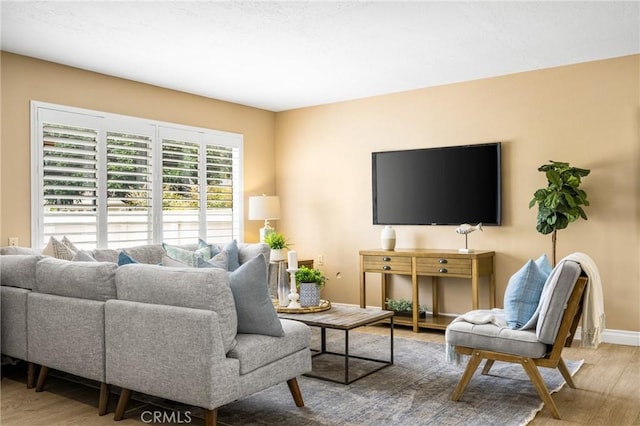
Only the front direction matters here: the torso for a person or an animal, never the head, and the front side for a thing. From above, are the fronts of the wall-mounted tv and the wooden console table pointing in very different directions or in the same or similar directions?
same or similar directions

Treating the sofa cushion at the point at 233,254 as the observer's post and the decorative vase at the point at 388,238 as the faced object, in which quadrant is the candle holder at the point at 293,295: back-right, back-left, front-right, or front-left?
front-right

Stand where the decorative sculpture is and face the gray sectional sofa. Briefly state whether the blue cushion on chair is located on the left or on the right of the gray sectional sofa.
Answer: left

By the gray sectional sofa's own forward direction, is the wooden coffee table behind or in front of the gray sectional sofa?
in front

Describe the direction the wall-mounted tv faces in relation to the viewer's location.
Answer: facing the viewer and to the left of the viewer

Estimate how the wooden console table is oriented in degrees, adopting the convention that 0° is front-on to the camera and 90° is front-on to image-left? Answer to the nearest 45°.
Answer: approximately 45°

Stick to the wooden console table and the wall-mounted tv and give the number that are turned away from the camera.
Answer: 0

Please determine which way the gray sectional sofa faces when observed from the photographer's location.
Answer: facing away from the viewer and to the right of the viewer

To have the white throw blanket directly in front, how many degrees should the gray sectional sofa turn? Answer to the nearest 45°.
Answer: approximately 45° to its right
